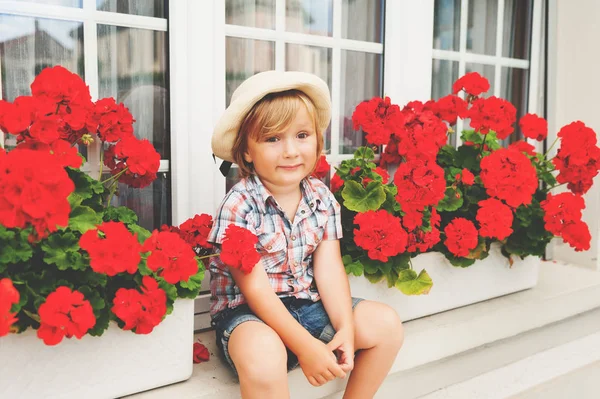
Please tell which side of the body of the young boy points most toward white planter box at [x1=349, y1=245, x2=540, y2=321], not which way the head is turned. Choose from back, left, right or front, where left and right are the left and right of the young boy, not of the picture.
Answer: left

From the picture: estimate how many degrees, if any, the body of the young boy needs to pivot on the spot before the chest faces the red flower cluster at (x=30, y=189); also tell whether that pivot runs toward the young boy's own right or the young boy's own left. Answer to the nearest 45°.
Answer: approximately 90° to the young boy's own right

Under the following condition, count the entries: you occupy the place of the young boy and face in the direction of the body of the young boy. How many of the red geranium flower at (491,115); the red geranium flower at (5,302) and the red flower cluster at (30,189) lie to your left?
1

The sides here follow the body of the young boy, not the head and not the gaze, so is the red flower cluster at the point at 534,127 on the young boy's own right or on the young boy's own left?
on the young boy's own left

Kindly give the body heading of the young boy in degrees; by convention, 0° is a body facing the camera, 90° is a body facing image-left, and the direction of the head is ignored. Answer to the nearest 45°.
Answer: approximately 315°
